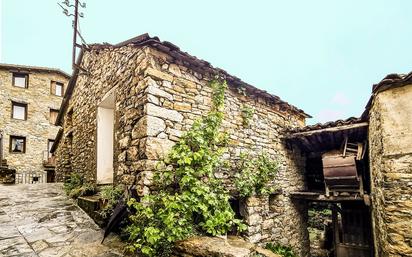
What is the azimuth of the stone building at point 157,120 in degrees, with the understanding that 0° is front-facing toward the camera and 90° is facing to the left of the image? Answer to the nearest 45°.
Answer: approximately 45°

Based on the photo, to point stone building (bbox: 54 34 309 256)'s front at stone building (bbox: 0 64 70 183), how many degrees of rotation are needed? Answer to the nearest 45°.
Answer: approximately 90° to its right
